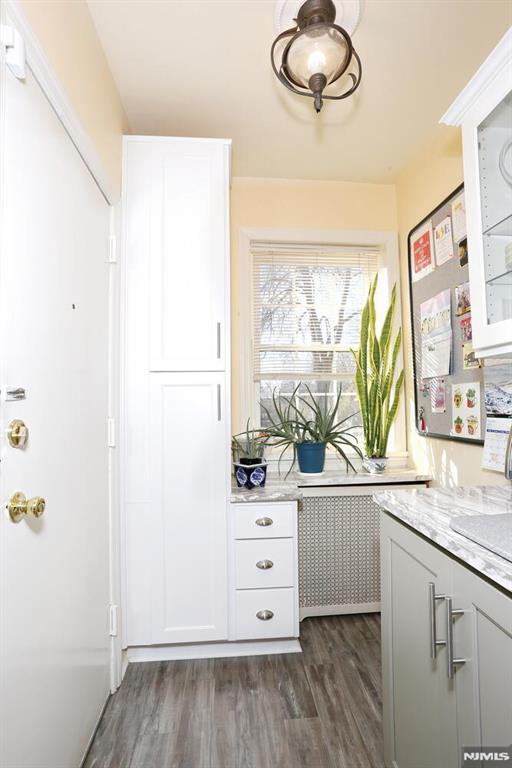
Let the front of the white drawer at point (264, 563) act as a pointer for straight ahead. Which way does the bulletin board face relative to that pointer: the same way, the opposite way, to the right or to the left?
to the right

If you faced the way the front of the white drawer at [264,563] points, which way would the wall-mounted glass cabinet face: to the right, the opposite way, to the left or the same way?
to the right

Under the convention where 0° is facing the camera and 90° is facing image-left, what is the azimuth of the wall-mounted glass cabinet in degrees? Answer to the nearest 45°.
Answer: approximately 45°

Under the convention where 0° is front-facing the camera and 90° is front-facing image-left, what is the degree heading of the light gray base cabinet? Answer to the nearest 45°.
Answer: approximately 45°

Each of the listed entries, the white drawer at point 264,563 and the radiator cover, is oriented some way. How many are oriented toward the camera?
2

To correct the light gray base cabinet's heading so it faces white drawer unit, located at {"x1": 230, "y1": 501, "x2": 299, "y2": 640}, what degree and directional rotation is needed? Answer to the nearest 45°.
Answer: approximately 90° to its right

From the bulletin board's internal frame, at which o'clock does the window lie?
The window is roughly at 2 o'clock from the bulletin board.
